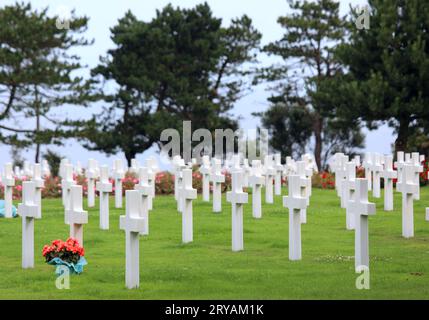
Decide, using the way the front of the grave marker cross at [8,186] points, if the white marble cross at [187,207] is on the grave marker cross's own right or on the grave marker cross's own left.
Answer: on the grave marker cross's own left

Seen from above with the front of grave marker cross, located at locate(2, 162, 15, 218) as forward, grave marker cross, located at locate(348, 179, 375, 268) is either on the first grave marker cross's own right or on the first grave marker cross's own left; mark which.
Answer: on the first grave marker cross's own left

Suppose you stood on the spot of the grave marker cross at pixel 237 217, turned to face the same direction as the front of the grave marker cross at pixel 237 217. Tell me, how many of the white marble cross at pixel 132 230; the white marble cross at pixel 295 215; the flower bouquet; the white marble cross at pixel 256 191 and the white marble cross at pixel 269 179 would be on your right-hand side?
2
